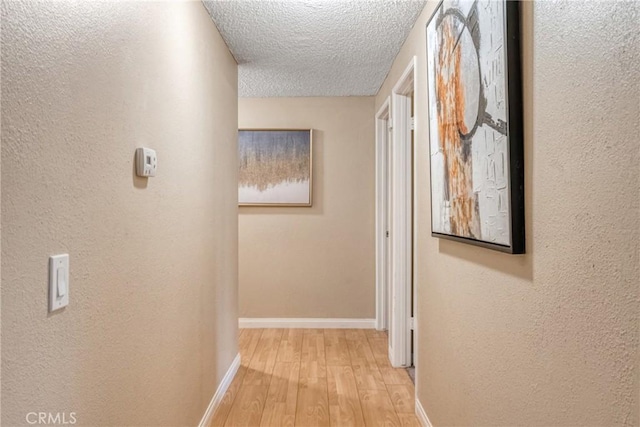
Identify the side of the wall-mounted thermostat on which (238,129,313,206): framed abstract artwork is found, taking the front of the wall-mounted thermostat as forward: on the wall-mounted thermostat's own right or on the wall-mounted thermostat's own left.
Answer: on the wall-mounted thermostat's own left

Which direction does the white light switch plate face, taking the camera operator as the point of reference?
facing the viewer and to the right of the viewer

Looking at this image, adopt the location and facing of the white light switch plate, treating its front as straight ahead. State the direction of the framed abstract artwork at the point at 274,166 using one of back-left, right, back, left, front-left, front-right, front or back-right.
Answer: left

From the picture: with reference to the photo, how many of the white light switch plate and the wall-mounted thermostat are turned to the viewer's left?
0

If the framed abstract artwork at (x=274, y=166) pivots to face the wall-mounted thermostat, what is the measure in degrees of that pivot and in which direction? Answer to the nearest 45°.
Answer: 0° — it already faces it

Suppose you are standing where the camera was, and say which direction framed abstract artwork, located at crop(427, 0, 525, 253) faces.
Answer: facing the viewer and to the left of the viewer

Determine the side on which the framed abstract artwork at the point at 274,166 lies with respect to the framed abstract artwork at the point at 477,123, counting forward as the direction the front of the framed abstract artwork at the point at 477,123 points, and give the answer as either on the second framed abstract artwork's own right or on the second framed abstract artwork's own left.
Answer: on the second framed abstract artwork's own right

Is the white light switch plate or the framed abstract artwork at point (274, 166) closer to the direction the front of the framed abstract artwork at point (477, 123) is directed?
the white light switch plate

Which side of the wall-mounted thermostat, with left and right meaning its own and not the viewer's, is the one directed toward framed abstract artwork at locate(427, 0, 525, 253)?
front

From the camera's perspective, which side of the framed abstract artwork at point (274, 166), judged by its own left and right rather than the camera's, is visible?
front

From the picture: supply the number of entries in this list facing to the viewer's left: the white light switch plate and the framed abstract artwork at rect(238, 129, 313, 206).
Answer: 0

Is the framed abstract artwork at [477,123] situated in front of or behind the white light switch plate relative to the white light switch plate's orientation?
in front

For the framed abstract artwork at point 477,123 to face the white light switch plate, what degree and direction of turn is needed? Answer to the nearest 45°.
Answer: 0° — it already faces it
